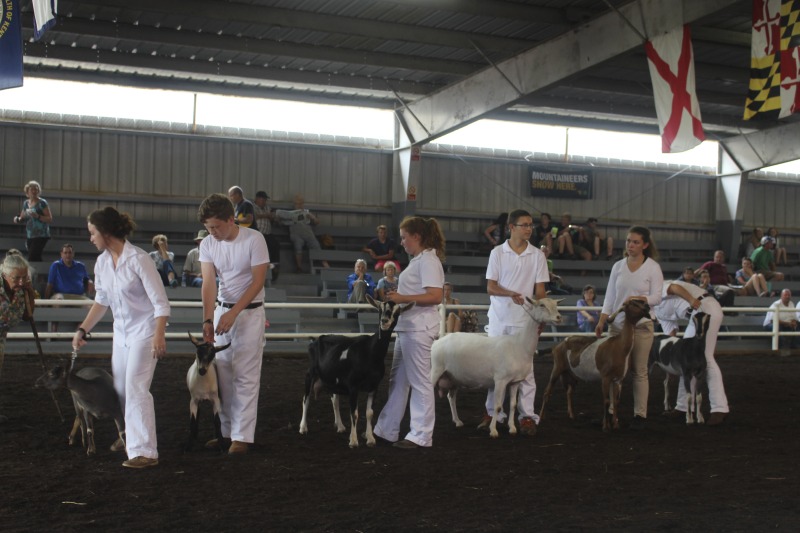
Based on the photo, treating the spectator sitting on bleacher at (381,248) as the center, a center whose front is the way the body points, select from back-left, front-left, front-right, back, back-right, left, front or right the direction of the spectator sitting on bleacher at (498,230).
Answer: back-left

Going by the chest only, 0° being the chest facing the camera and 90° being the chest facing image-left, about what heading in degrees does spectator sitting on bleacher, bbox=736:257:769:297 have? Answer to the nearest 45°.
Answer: approximately 315°

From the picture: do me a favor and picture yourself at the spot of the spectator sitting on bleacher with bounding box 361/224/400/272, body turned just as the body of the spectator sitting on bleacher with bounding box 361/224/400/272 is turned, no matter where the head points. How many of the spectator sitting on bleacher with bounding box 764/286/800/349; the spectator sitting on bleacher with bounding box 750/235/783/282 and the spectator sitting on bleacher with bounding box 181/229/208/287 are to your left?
2

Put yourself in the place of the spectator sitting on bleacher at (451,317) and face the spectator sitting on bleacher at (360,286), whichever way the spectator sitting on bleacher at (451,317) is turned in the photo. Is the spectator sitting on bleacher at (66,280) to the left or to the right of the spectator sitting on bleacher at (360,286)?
left

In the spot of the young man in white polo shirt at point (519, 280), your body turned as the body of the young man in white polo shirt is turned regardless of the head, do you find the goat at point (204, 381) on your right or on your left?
on your right

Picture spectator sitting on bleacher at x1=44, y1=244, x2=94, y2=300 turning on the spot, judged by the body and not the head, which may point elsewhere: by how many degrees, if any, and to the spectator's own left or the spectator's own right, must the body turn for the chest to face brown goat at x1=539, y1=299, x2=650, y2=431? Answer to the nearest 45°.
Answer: approximately 45° to the spectator's own left

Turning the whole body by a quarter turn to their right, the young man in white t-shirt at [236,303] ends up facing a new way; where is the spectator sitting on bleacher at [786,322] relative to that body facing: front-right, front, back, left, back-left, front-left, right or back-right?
right

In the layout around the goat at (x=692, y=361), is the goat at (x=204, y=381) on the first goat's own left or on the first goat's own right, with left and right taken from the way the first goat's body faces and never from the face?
on the first goat's own right

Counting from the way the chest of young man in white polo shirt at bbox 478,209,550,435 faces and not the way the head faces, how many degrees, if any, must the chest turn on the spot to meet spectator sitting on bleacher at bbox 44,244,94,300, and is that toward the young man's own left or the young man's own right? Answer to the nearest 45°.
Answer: approximately 135° to the young man's own right

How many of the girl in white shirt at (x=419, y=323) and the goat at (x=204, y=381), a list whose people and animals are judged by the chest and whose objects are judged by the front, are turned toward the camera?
1

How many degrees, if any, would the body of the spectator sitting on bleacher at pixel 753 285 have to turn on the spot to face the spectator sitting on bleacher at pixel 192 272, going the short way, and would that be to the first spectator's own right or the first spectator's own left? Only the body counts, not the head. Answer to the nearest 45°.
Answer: approximately 90° to the first spectator's own right

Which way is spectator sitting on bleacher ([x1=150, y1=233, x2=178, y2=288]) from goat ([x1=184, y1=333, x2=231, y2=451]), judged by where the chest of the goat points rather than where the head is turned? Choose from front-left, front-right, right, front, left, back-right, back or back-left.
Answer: back

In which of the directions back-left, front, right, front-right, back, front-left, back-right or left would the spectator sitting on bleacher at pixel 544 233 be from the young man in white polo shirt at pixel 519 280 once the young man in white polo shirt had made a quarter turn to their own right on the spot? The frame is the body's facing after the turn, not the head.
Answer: right

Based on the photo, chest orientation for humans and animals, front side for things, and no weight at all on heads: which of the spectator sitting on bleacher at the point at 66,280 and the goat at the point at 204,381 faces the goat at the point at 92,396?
the spectator sitting on bleacher

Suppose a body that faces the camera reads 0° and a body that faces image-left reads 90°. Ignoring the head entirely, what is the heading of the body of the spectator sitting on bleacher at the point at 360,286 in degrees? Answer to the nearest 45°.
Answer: approximately 0°
